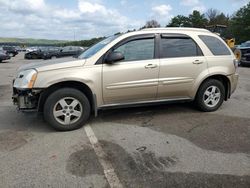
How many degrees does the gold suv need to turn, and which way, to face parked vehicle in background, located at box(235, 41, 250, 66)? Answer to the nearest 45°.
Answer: approximately 135° to its right

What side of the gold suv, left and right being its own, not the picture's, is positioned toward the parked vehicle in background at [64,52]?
right

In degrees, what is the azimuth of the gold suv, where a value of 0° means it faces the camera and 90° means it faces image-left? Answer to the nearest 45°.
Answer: approximately 90°

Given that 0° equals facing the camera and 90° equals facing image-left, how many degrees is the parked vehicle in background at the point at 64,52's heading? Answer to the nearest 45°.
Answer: approximately 90°

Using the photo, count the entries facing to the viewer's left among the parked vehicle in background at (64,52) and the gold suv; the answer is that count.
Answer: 2

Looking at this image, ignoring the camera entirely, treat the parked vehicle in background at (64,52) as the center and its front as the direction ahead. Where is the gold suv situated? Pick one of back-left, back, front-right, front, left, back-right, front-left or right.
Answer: left
